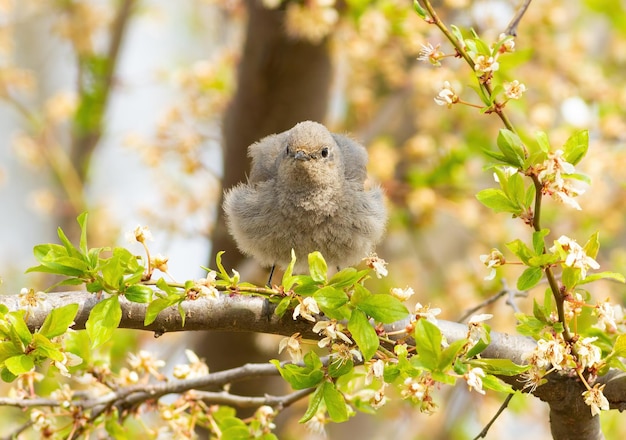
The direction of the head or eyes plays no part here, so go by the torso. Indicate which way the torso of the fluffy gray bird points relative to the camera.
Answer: toward the camera
